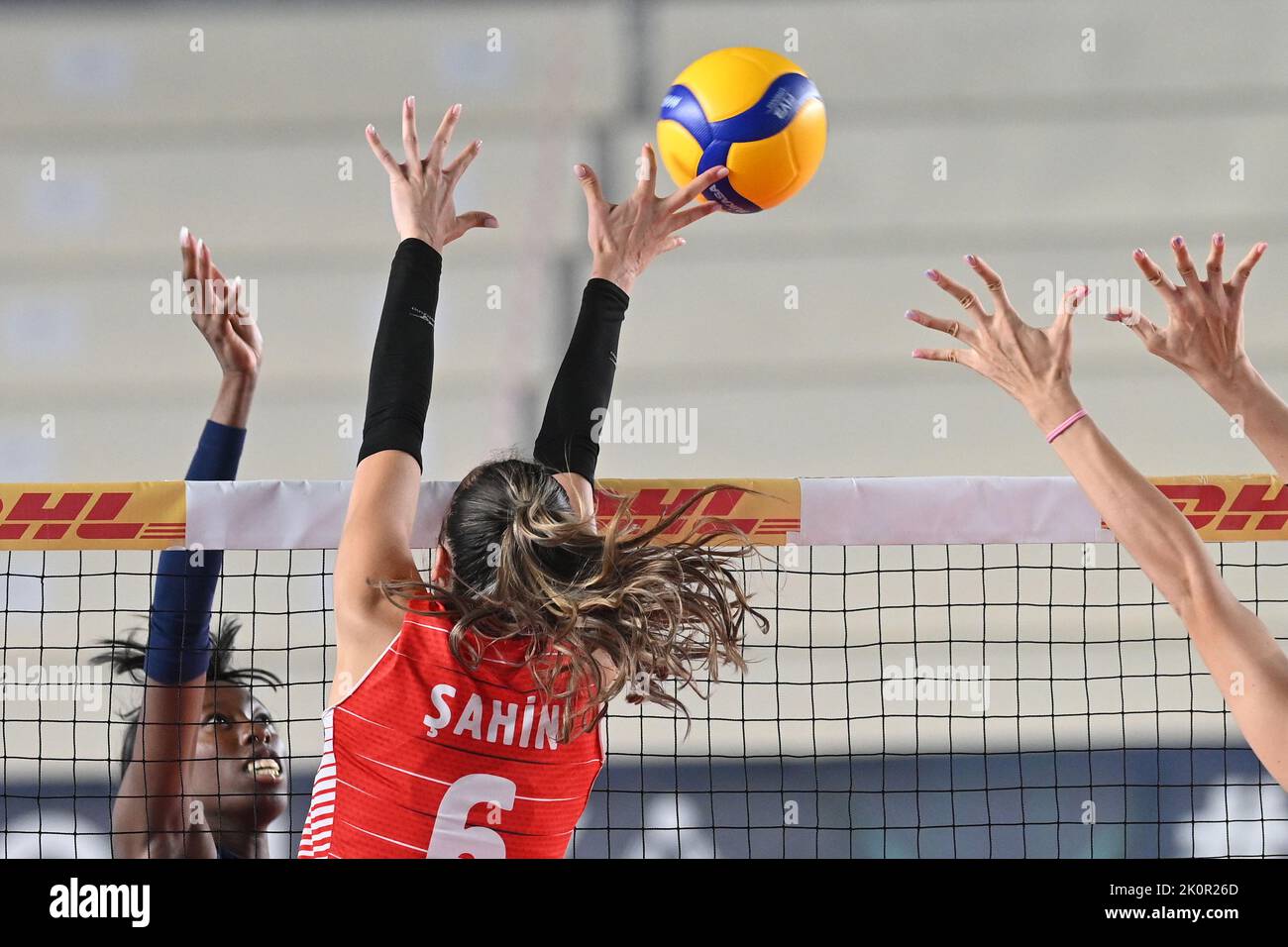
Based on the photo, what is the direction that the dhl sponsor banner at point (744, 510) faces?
toward the camera
